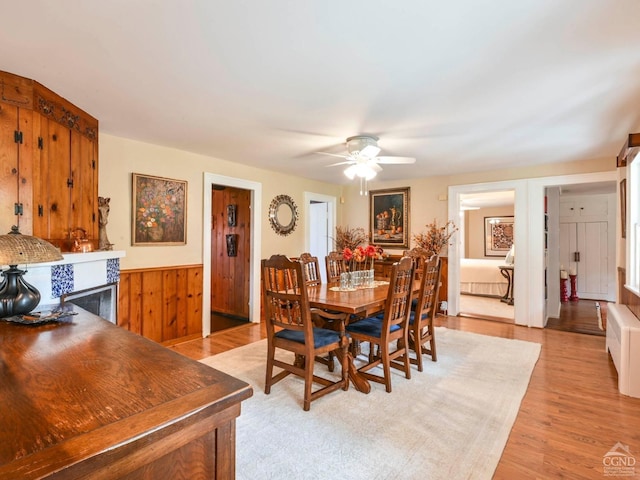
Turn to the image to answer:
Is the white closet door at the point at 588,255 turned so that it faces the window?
yes

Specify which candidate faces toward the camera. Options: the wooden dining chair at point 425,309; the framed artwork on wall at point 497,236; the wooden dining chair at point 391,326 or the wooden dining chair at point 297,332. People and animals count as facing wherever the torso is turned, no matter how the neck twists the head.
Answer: the framed artwork on wall

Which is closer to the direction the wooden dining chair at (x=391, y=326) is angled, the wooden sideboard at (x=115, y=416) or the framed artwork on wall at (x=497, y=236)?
the framed artwork on wall

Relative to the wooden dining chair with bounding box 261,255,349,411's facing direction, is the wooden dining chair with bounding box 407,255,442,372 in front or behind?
in front

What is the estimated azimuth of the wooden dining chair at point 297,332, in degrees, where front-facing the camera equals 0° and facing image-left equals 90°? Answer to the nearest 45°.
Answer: approximately 225°

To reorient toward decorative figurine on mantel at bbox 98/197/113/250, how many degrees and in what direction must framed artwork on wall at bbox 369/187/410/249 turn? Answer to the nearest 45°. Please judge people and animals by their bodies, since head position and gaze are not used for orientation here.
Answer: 0° — it already faces it

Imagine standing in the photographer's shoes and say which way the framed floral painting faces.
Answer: facing the viewer and to the right of the viewer

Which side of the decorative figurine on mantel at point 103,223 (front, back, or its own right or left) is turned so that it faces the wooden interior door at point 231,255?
left

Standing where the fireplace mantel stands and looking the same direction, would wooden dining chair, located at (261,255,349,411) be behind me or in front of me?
in front

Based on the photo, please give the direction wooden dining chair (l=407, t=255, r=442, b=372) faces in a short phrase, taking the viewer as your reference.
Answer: facing away from the viewer and to the left of the viewer

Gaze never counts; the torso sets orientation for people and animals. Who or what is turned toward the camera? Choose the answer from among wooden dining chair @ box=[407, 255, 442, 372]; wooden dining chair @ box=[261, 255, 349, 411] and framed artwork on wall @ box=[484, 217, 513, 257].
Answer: the framed artwork on wall

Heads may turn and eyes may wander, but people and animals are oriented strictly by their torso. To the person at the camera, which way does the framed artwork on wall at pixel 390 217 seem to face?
facing the viewer and to the left of the viewer

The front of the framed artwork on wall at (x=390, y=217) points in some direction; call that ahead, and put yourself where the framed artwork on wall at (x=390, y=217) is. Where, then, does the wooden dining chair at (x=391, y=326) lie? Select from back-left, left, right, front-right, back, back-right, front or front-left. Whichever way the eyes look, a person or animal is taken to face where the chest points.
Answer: front-left

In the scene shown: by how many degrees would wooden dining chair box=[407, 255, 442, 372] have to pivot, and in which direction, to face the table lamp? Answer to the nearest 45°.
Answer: approximately 90° to its left
